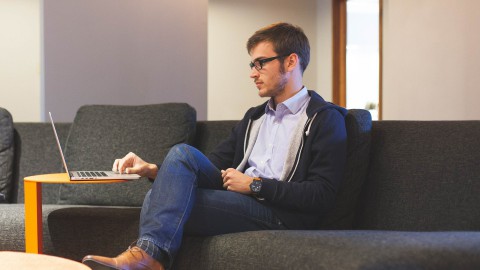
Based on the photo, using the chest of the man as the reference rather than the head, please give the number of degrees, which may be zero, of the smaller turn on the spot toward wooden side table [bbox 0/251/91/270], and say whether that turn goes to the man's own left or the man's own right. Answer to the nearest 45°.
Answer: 0° — they already face it

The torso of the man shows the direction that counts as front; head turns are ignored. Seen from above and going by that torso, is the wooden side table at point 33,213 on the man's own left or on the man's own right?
on the man's own right

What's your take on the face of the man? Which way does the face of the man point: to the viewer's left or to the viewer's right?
to the viewer's left

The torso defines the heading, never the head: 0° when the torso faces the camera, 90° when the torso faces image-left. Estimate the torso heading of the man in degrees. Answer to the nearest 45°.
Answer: approximately 45°
